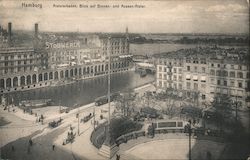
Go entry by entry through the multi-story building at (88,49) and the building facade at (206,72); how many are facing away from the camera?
0

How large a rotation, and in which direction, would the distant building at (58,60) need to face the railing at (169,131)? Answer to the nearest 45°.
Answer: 0° — it already faces it

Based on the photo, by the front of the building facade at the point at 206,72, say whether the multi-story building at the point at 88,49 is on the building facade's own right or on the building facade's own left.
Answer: on the building facade's own right

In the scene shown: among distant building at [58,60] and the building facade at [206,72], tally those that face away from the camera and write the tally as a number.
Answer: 0

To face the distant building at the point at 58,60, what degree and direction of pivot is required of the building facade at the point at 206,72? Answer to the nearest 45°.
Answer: approximately 45° to its right

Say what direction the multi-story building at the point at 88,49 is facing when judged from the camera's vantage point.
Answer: facing the viewer and to the right of the viewer

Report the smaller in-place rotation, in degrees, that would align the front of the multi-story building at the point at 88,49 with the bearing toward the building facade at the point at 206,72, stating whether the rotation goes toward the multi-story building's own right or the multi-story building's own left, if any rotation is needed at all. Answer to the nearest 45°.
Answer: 0° — it already faces it

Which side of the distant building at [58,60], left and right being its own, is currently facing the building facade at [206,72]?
front

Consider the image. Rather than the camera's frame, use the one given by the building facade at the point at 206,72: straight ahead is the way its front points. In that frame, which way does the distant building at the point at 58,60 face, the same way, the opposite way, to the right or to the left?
to the left

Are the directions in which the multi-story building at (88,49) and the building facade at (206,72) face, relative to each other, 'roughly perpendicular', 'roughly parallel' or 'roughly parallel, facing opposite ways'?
roughly perpendicular

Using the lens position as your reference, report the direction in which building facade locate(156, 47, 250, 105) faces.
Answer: facing the viewer and to the left of the viewer
